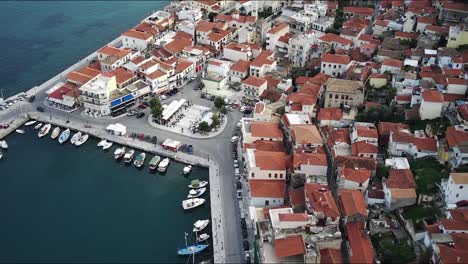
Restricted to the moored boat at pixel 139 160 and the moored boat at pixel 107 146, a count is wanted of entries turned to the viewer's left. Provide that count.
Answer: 0

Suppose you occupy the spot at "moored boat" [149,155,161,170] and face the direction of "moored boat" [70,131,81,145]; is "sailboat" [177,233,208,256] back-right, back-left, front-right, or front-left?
back-left
